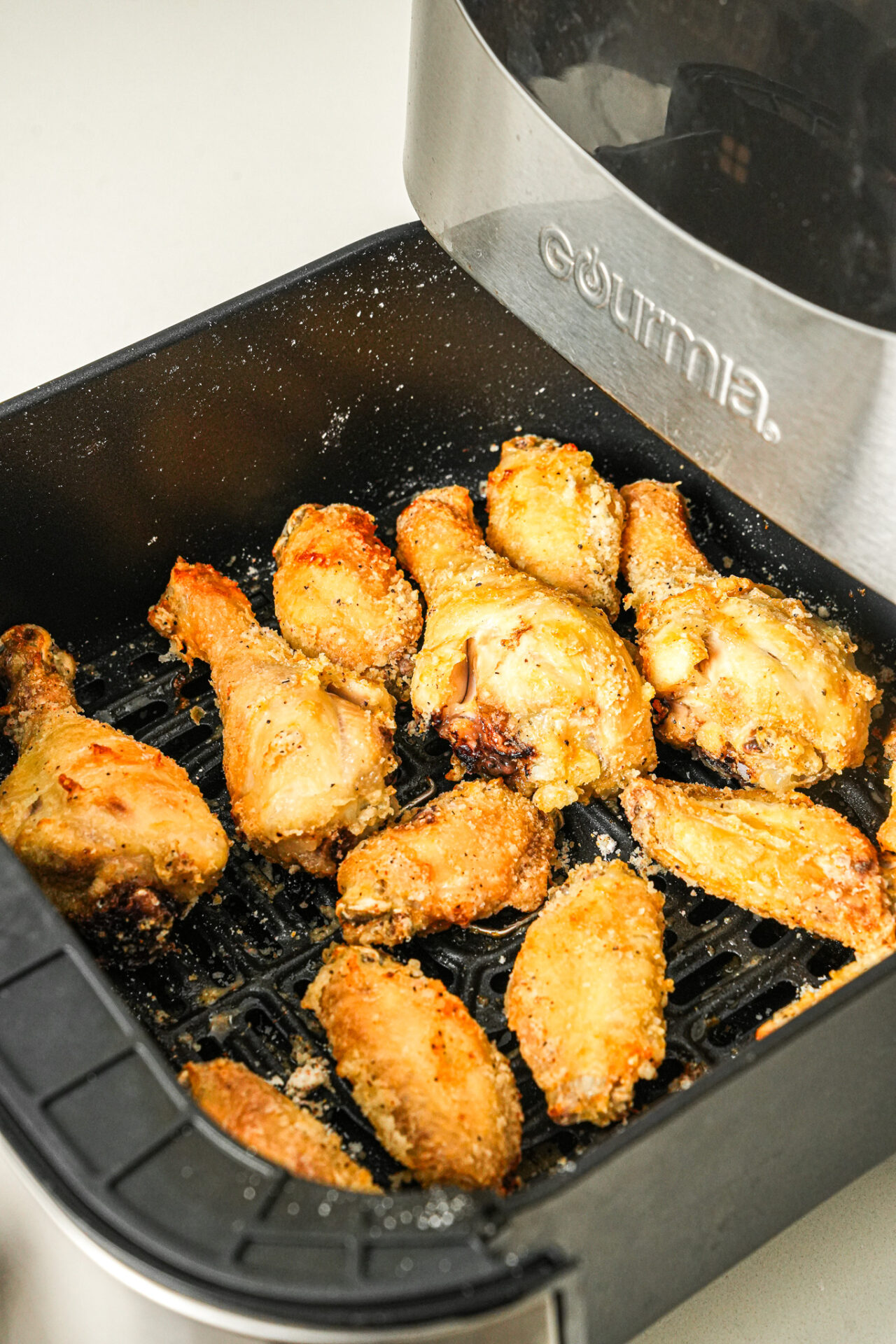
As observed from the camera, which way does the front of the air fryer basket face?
facing the viewer and to the left of the viewer

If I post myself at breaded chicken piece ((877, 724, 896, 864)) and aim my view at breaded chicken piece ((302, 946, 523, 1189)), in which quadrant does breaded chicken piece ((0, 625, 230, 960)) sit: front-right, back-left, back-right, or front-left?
front-right

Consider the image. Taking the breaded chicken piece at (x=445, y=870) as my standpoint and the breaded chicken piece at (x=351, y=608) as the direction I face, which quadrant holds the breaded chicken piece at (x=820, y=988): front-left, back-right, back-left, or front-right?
back-right
